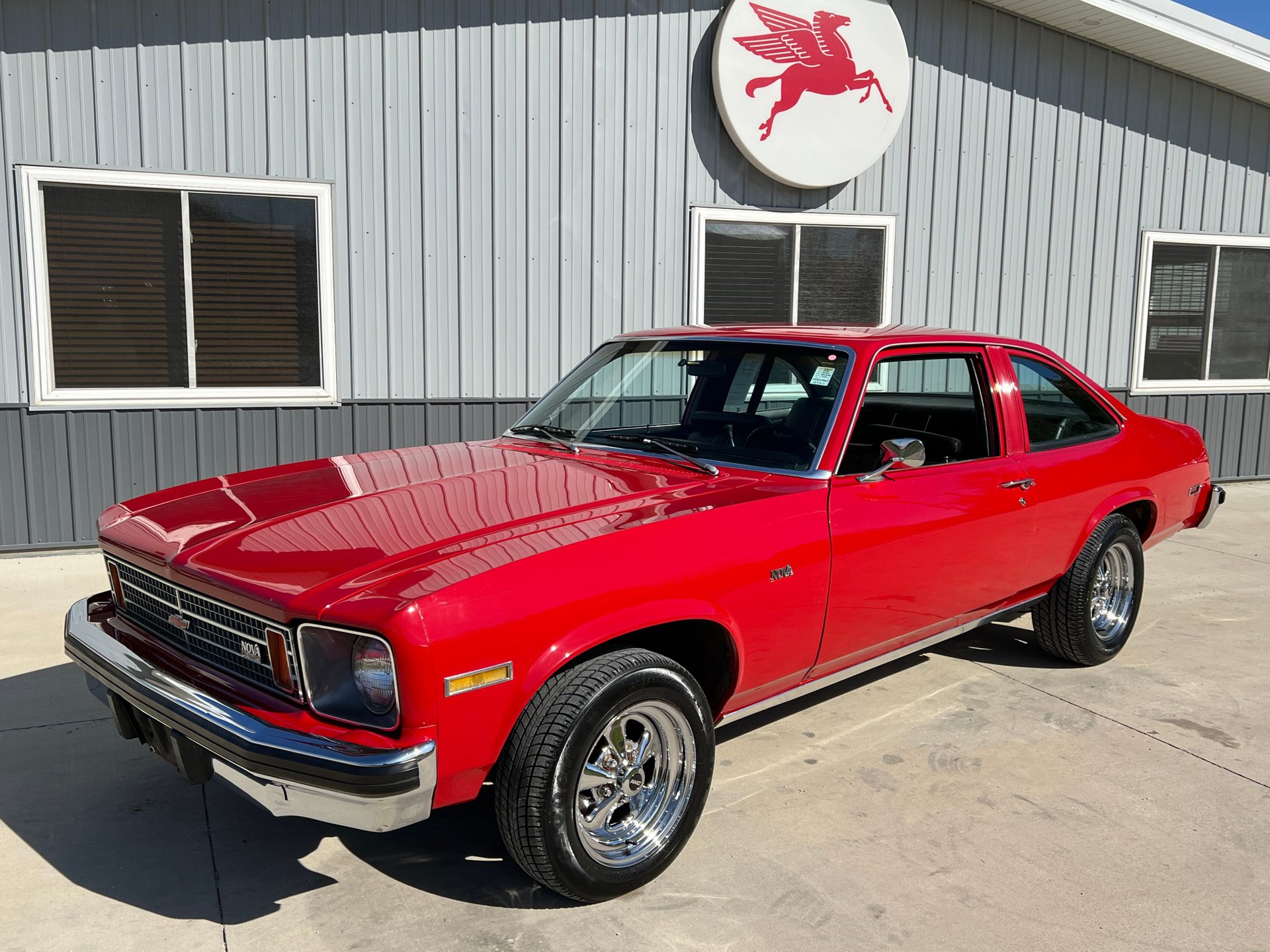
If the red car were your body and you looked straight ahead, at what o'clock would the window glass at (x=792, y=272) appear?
The window glass is roughly at 5 o'clock from the red car.

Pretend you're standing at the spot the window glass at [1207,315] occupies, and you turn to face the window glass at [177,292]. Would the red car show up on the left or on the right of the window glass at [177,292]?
left

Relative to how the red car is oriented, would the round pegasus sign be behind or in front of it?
behind

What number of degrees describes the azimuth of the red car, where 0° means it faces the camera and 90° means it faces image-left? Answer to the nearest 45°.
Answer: approximately 45°

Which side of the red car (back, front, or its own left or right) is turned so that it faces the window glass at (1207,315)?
back

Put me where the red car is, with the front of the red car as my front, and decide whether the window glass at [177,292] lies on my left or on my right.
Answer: on my right

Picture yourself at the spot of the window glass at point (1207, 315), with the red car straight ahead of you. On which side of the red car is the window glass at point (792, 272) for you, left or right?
right
